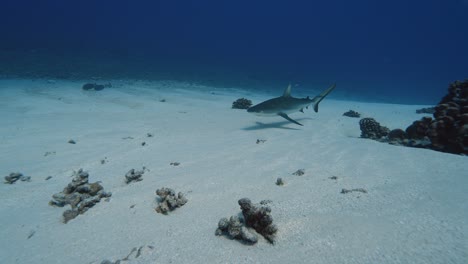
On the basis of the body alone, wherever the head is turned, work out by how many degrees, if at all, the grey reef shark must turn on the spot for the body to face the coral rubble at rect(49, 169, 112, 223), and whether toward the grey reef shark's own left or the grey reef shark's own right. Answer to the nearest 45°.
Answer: approximately 45° to the grey reef shark's own left

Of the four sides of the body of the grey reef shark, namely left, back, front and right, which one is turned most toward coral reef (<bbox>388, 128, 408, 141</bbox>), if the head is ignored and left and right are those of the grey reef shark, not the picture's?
back

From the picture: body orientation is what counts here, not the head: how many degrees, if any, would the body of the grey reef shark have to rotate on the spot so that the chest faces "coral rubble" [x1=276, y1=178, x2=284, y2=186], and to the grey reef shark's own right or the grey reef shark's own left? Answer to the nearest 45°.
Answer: approximately 90° to the grey reef shark's own left

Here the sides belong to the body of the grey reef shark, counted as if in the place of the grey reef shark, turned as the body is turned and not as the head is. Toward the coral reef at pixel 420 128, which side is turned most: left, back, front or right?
back

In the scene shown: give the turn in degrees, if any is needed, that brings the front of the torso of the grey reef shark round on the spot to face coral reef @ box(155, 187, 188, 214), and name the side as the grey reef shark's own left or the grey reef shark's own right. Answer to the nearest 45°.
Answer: approximately 90° to the grey reef shark's own left

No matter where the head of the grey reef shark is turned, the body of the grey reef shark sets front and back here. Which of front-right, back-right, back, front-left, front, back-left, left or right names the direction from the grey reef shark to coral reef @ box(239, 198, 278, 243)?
left

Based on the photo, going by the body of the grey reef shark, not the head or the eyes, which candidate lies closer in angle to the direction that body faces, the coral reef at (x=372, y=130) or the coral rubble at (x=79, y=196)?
the coral rubble

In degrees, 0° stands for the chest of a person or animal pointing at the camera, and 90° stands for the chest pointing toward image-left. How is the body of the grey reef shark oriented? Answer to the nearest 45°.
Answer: approximately 90°

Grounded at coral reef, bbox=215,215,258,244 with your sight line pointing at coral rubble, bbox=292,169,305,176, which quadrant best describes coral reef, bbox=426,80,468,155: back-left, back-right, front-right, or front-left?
front-right

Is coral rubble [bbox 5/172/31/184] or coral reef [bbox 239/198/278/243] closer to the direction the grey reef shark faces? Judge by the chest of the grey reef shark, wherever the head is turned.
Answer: the coral rubble

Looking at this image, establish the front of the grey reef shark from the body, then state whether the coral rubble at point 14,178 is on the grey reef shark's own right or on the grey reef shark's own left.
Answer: on the grey reef shark's own left

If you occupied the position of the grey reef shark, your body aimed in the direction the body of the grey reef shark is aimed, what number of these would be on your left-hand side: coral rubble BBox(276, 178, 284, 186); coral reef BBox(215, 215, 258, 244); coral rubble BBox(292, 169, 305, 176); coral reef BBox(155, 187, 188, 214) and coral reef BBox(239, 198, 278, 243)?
5
